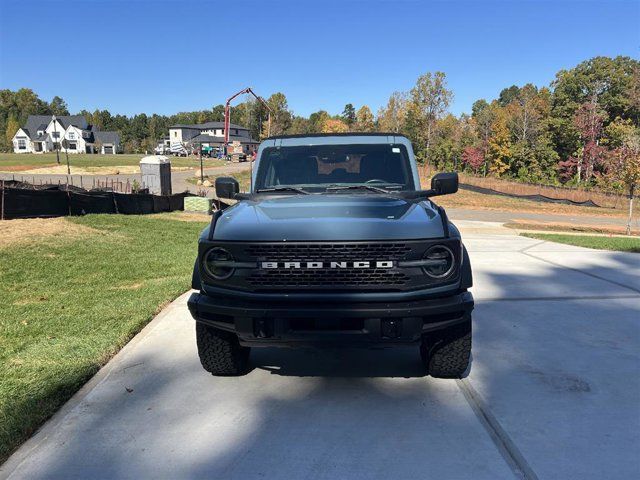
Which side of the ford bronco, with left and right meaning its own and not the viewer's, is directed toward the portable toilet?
back

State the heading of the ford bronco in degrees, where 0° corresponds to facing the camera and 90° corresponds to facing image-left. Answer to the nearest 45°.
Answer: approximately 0°

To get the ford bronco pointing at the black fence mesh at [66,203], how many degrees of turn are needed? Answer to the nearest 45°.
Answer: approximately 135° to its right
